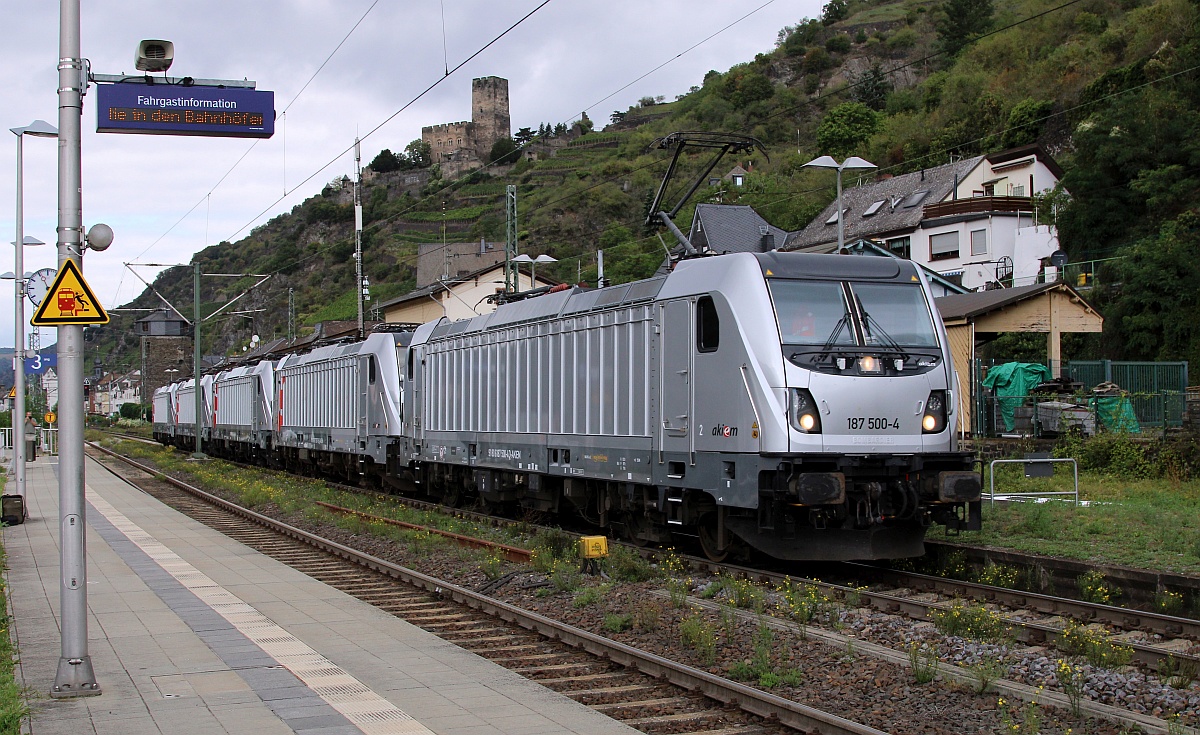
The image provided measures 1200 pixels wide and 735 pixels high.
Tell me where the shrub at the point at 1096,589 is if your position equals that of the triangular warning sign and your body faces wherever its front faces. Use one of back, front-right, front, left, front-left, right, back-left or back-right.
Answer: left

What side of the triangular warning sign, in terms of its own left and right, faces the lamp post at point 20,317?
back

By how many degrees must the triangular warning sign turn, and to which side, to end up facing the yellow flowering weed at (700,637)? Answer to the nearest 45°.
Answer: approximately 90° to its left

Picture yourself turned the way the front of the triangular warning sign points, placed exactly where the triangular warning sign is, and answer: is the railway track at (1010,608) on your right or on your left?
on your left

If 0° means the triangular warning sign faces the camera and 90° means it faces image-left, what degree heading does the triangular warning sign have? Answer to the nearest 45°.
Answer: approximately 0°

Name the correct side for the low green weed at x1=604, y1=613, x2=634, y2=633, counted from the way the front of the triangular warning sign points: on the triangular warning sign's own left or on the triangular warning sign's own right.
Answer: on the triangular warning sign's own left

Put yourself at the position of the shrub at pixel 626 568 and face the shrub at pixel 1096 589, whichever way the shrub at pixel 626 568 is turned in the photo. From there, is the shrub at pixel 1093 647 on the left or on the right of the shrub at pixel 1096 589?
right

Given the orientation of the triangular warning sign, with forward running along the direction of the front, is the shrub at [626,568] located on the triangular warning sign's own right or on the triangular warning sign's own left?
on the triangular warning sign's own left

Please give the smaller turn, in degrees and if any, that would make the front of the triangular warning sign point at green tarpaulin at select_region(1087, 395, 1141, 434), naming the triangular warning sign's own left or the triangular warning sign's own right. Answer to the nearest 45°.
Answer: approximately 135° to the triangular warning sign's own left

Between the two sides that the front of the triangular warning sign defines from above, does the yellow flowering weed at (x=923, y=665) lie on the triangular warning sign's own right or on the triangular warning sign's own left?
on the triangular warning sign's own left
